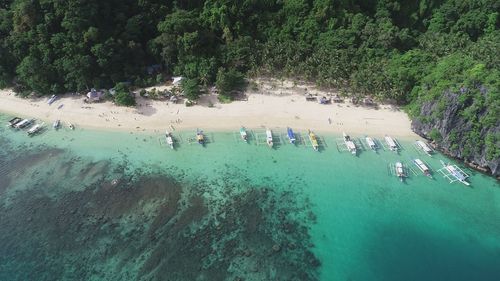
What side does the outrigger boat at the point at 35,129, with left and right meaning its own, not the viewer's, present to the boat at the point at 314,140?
right

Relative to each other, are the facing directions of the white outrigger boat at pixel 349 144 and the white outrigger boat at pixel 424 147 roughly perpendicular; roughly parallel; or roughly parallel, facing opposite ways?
roughly parallel

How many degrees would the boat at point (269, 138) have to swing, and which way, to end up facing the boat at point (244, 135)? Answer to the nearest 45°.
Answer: approximately 90° to its left

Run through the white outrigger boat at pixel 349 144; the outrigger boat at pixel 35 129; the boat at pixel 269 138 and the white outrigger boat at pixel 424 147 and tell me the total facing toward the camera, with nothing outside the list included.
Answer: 0

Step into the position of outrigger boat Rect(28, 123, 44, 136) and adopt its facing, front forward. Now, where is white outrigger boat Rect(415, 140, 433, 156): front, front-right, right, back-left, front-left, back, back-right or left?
right

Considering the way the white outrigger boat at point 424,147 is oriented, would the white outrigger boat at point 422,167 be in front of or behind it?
behind

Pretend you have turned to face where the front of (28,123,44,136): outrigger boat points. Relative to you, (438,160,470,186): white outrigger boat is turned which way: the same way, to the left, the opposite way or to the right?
the same way

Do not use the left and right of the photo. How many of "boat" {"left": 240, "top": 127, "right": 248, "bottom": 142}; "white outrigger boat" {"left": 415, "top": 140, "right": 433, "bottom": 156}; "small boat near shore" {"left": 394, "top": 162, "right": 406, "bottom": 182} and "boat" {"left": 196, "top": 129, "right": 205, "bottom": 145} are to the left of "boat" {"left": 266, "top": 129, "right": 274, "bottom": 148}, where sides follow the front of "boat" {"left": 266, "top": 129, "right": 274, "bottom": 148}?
2

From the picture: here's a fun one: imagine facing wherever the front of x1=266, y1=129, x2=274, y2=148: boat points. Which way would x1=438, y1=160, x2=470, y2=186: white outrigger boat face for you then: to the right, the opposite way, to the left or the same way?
the same way

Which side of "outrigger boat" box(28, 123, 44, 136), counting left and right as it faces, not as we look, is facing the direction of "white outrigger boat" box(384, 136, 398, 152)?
right

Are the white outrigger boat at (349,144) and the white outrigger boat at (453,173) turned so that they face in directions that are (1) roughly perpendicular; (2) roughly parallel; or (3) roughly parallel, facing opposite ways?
roughly parallel

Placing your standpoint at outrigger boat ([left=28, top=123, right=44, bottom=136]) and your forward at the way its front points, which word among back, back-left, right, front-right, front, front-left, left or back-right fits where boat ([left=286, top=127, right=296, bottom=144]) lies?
right

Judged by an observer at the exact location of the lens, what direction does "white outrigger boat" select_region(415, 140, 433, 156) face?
facing away from the viewer and to the left of the viewer

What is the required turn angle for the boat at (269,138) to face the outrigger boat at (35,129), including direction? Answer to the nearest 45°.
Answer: approximately 90° to its left

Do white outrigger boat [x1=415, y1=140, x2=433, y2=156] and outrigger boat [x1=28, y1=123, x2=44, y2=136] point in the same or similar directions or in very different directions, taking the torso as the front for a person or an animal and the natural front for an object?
same or similar directions

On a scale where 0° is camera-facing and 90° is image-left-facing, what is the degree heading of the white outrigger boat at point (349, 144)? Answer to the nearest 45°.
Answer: approximately 135°
